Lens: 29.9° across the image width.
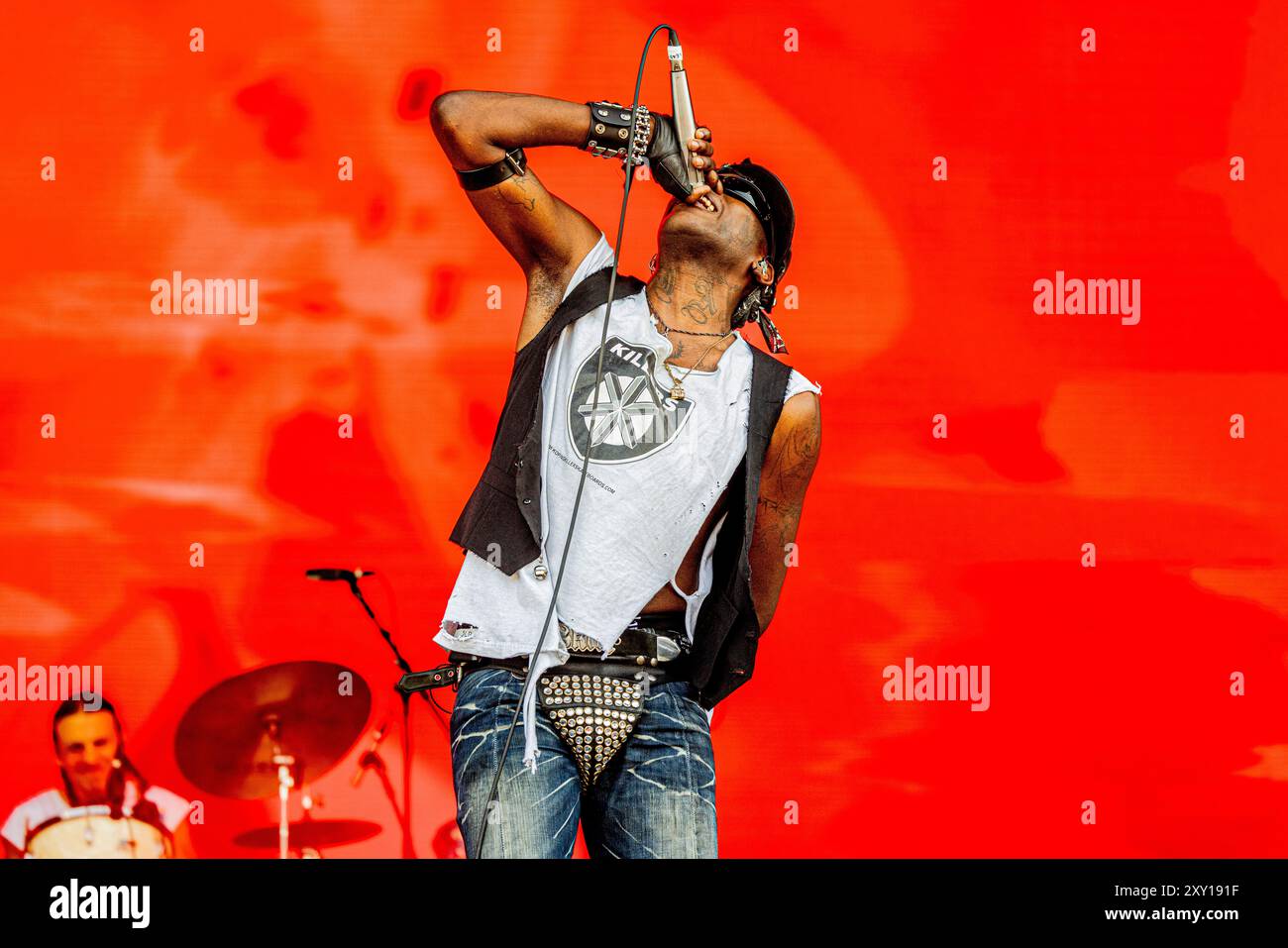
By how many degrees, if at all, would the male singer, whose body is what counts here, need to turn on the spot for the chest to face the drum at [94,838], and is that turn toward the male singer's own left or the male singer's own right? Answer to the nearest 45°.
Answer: approximately 135° to the male singer's own right

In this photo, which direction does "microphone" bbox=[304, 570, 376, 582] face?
to the viewer's left

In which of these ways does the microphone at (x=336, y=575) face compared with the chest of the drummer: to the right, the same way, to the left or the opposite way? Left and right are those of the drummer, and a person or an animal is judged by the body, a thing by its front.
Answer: to the right

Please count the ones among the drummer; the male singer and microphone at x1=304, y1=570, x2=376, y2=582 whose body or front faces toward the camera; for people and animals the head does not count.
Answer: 2

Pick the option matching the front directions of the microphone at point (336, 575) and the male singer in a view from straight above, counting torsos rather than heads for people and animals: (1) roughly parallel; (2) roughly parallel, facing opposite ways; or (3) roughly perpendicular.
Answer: roughly perpendicular

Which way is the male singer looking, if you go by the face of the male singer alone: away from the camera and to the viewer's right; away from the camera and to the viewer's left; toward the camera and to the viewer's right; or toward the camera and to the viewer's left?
toward the camera and to the viewer's left

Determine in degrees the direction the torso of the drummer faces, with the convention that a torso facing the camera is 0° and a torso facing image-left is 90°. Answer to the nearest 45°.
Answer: approximately 0°
